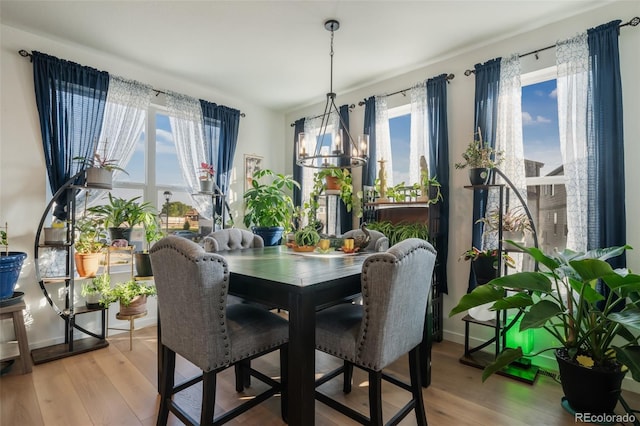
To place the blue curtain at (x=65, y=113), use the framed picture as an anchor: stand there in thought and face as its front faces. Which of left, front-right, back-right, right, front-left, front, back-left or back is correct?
right

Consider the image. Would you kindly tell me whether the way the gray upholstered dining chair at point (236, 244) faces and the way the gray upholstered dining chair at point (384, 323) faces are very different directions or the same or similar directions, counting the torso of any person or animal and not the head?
very different directions

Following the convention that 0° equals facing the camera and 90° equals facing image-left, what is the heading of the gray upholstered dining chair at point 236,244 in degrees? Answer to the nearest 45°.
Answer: approximately 315°

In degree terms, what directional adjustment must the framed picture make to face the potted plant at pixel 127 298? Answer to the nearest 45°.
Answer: approximately 90° to its right

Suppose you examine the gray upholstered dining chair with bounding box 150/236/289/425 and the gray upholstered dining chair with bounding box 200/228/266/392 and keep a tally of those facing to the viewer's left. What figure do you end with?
0

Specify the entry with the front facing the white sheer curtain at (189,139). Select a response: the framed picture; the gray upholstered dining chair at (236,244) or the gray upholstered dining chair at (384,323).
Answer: the gray upholstered dining chair at (384,323)

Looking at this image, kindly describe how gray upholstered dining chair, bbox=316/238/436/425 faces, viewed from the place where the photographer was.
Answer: facing away from the viewer and to the left of the viewer

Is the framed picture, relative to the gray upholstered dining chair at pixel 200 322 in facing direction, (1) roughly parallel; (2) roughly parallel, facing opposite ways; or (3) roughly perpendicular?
roughly perpendicular

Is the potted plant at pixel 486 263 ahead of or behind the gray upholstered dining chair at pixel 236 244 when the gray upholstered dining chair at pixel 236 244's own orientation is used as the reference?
ahead

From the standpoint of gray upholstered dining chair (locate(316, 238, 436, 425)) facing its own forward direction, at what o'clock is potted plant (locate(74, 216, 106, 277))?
The potted plant is roughly at 11 o'clock from the gray upholstered dining chair.

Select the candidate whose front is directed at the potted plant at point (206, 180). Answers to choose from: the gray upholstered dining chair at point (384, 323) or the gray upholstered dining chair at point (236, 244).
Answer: the gray upholstered dining chair at point (384, 323)

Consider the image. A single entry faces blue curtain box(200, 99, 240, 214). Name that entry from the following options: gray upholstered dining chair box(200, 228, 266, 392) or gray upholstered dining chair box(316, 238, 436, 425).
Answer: gray upholstered dining chair box(316, 238, 436, 425)

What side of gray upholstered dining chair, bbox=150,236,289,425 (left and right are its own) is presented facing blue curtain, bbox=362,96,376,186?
front

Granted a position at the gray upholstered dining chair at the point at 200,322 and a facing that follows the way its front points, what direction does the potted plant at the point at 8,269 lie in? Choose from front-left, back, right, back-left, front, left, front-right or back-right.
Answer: left

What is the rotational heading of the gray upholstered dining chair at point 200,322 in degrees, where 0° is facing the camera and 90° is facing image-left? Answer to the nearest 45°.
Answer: approximately 225°

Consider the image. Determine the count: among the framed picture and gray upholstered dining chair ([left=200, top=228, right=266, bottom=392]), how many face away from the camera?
0

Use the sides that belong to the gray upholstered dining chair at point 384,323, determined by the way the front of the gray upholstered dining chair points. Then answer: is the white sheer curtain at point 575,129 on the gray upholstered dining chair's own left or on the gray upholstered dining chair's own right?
on the gray upholstered dining chair's own right

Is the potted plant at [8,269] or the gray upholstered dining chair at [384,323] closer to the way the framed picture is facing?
the gray upholstered dining chair

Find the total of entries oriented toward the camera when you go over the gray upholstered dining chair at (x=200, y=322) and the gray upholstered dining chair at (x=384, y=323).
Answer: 0
